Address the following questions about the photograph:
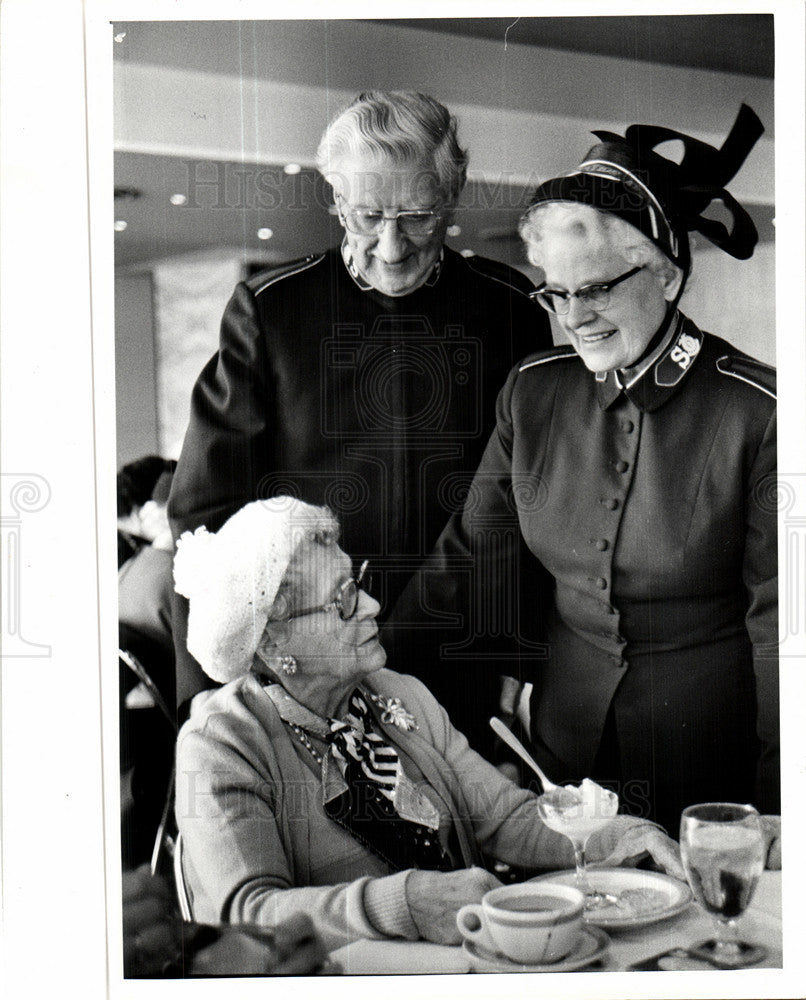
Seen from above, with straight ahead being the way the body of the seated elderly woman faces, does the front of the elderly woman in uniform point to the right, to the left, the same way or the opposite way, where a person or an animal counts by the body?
to the right

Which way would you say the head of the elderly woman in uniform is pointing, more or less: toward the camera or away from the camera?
toward the camera

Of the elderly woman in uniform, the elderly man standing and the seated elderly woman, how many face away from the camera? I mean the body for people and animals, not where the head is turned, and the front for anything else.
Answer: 0

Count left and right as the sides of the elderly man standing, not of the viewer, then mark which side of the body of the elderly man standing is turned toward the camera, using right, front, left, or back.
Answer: front

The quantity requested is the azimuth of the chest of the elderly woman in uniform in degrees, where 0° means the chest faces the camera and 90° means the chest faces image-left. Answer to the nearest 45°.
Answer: approximately 45°

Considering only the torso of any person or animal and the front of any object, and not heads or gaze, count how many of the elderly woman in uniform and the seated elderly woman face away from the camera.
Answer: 0

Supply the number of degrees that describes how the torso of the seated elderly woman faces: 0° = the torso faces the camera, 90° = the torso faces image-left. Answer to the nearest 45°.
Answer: approximately 315°

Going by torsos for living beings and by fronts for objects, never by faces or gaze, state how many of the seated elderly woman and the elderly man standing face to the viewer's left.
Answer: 0

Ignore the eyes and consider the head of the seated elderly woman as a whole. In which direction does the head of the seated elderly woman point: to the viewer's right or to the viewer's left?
to the viewer's right

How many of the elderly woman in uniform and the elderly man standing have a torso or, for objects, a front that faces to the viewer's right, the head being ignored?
0
